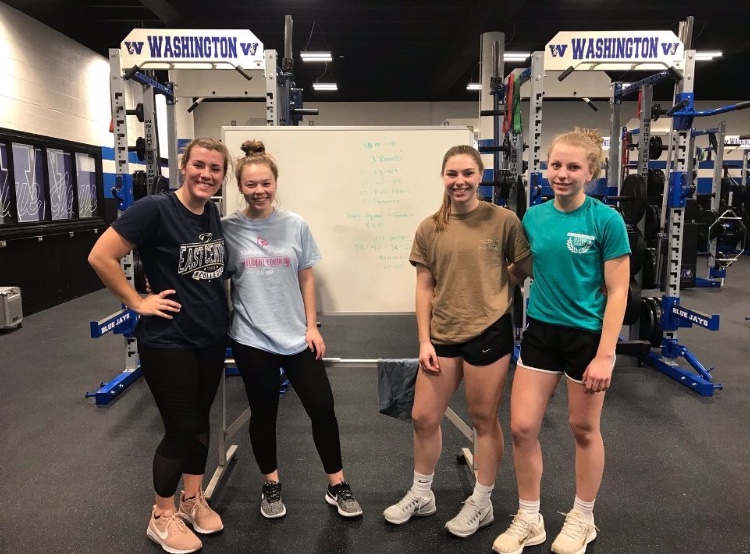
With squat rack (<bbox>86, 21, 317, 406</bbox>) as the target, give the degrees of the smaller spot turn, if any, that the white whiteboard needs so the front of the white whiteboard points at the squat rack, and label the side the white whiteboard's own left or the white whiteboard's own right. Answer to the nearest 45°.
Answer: approximately 135° to the white whiteboard's own right

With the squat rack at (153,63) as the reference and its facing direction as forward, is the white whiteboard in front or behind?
in front

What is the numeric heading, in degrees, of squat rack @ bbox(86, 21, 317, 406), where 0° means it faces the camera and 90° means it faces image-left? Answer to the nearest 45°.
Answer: approximately 0°

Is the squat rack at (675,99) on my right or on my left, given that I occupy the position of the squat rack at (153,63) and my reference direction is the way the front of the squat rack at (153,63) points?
on my left

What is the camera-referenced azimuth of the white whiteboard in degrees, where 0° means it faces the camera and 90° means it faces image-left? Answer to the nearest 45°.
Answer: approximately 0°

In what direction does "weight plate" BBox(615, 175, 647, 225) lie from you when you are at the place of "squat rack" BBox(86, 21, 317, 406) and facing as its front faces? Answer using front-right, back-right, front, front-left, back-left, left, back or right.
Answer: left

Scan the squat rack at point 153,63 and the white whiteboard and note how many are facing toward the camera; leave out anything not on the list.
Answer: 2
